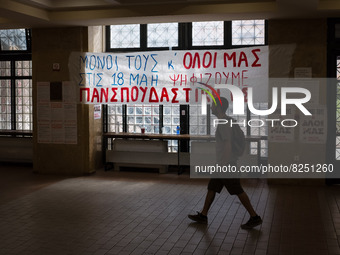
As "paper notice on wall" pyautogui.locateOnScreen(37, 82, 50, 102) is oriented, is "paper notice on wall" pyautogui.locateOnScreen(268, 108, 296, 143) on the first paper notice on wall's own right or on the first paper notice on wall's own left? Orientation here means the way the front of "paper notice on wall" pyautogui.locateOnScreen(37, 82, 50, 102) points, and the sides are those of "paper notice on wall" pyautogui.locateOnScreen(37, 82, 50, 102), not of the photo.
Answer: on the first paper notice on wall's own left

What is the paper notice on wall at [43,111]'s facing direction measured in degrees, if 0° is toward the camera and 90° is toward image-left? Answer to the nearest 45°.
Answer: approximately 0°

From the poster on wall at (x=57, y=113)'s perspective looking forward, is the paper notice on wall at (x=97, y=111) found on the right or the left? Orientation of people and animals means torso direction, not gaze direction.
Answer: on its left

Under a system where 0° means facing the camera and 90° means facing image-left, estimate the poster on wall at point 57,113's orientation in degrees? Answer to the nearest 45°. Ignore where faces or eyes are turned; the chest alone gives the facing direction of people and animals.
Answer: approximately 0°

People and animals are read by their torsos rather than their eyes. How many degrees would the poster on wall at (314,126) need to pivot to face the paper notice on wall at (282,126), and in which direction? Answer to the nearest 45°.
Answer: approximately 90° to its right

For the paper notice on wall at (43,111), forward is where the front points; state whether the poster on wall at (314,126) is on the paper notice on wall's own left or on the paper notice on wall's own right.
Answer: on the paper notice on wall's own left

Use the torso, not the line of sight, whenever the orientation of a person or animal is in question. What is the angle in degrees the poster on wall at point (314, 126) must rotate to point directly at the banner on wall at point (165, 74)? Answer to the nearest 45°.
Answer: approximately 90° to its right

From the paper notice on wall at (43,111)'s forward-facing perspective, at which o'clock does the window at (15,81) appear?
The window is roughly at 5 o'clock from the paper notice on wall.
